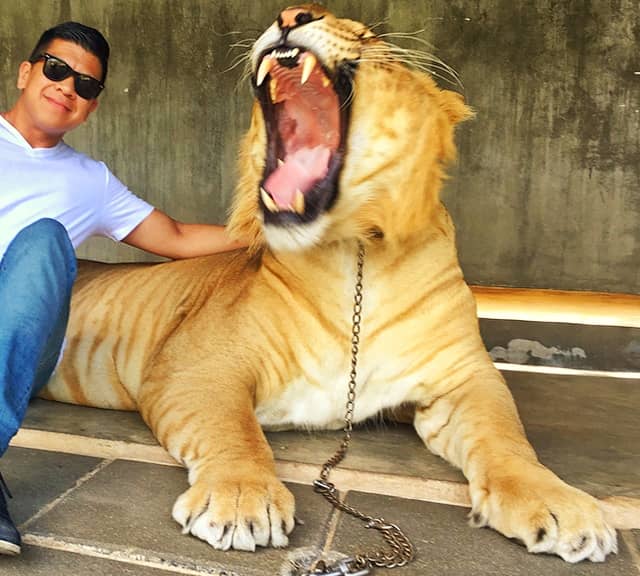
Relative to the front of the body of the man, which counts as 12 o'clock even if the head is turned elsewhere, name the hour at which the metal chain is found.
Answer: The metal chain is roughly at 11 o'clock from the man.

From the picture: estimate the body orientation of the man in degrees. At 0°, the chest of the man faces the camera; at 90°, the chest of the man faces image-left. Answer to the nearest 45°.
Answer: approximately 0°
